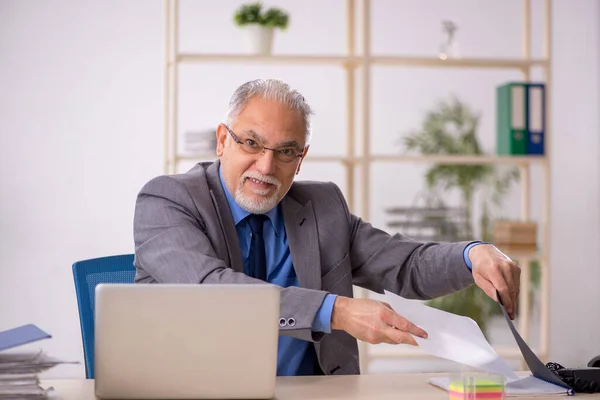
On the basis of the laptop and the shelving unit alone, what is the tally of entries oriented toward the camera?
1

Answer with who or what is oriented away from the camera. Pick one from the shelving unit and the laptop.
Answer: the laptop

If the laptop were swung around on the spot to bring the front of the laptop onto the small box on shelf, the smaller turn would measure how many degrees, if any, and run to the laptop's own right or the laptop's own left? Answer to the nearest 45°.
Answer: approximately 45° to the laptop's own right

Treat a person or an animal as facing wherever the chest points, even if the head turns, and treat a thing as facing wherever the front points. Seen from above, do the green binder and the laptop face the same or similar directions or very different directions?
very different directions

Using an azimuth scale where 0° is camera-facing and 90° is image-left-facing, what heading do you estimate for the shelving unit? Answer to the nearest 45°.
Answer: approximately 0°

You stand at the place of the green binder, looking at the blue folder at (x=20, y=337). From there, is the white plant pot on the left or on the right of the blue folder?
right

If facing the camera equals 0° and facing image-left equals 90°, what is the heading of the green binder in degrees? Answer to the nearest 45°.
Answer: approximately 0°

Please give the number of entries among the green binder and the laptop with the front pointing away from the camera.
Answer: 1

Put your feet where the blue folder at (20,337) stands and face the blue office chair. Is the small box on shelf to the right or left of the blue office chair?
right

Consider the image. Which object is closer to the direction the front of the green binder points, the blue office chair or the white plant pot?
the blue office chair

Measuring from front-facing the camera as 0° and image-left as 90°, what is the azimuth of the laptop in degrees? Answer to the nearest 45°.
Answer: approximately 180°
